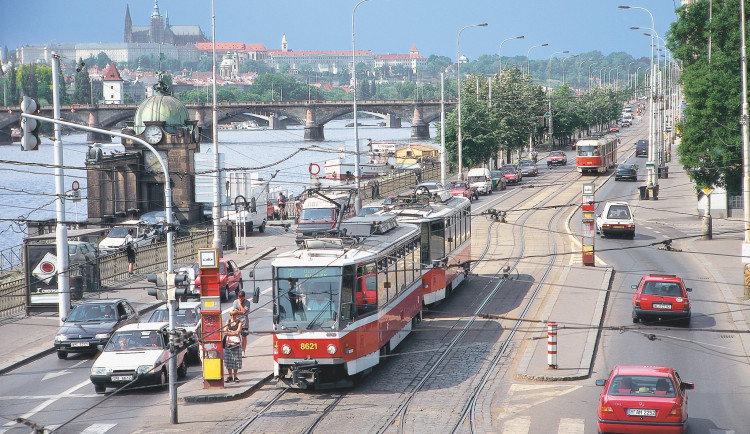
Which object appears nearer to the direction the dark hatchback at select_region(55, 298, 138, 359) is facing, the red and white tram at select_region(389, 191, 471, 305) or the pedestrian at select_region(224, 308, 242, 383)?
the pedestrian

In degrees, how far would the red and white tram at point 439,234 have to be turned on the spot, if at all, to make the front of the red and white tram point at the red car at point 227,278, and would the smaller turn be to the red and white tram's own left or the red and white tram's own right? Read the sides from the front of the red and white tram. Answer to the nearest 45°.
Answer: approximately 45° to the red and white tram's own right

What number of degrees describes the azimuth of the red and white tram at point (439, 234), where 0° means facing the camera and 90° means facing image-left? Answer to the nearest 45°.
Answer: approximately 45°

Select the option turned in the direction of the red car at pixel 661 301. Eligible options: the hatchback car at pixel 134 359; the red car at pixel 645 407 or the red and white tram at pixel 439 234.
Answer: the red car at pixel 645 407

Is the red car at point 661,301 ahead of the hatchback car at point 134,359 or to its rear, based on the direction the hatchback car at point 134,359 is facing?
to the rear

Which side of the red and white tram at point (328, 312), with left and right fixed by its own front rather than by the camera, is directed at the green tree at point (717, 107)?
back

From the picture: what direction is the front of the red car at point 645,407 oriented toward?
away from the camera

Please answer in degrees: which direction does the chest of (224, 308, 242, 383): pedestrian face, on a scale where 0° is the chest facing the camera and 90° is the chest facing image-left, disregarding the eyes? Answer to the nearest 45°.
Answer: approximately 0°

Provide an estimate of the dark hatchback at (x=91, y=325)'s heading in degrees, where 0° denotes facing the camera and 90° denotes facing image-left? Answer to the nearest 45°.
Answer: approximately 45°

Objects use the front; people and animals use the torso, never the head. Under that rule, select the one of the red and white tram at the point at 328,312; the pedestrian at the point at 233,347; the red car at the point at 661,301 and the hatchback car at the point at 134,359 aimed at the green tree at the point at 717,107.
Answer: the red car

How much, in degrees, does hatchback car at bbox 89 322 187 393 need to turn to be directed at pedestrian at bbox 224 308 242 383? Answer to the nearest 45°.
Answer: approximately 135° to its left

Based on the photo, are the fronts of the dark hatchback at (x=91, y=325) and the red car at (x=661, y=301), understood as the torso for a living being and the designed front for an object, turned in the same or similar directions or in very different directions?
very different directions

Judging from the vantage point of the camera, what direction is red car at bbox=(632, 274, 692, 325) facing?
facing away from the viewer

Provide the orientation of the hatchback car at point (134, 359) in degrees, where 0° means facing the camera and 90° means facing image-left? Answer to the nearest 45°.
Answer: approximately 45°

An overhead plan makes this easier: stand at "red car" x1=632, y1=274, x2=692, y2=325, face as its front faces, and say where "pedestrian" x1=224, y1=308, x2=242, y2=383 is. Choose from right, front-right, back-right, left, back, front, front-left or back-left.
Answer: back-left

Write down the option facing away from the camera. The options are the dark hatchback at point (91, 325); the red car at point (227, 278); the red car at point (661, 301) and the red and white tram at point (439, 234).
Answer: the red car at point (661, 301)
